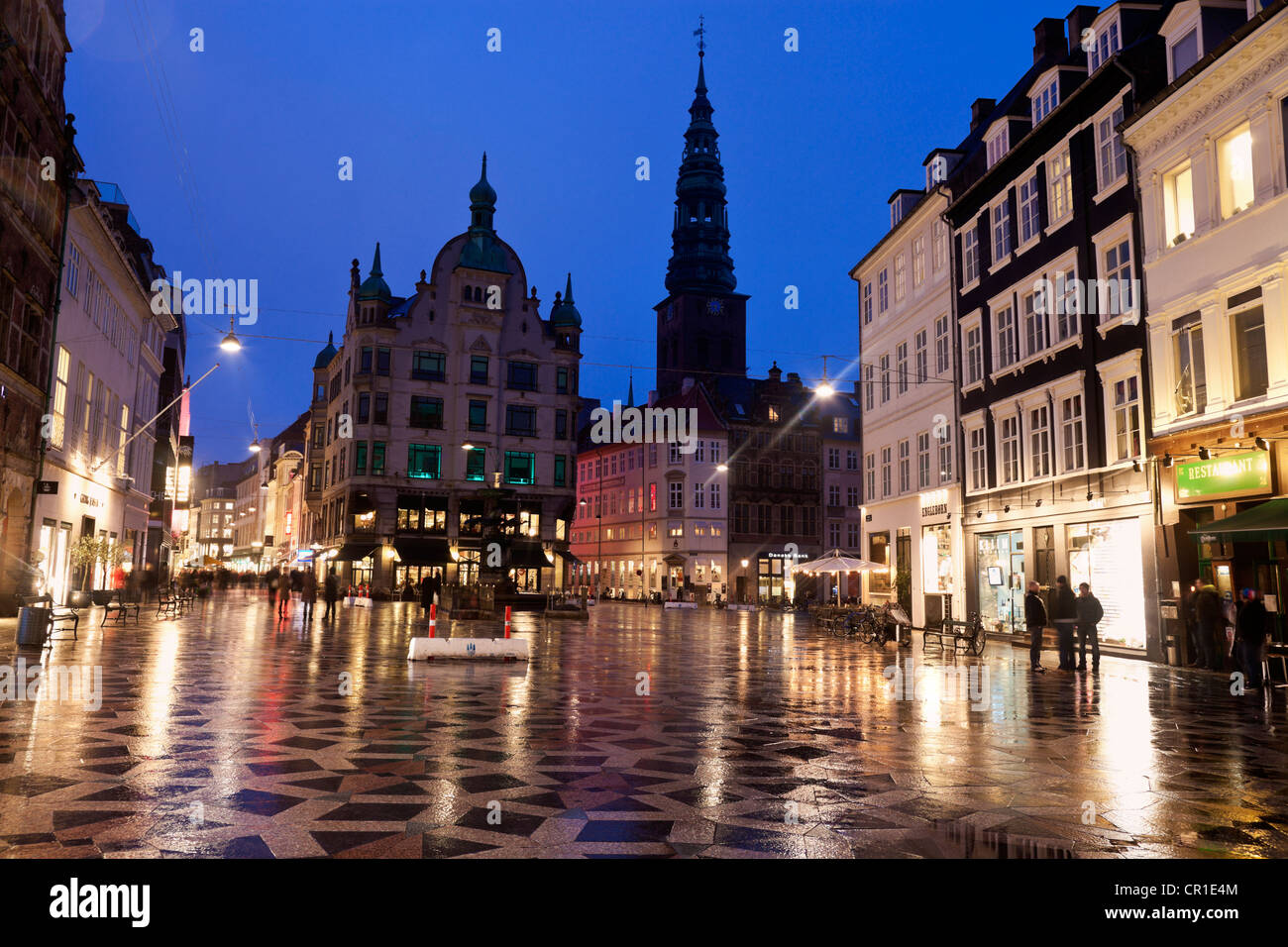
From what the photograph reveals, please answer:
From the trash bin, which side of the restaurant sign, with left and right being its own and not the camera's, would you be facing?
front

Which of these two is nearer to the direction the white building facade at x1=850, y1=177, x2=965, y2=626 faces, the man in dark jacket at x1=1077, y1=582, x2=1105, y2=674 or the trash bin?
the trash bin

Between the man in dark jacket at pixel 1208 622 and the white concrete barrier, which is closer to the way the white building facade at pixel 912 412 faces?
the white concrete barrier

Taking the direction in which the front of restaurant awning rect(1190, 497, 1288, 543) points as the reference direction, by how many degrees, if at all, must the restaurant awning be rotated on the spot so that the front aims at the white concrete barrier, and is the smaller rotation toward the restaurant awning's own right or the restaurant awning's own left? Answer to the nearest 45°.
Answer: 0° — it already faces it

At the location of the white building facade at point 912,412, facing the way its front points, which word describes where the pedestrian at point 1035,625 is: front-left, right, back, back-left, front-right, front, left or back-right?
front-left

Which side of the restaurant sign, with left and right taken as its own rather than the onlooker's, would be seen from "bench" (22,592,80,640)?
front

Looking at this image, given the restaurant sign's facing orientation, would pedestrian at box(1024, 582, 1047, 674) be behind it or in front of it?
in front

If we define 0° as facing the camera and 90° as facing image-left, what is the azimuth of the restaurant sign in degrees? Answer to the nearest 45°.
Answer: approximately 45°

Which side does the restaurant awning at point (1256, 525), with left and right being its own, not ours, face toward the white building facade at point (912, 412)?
right

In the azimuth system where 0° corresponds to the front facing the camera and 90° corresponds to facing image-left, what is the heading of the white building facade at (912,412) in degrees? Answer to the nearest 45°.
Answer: approximately 45°

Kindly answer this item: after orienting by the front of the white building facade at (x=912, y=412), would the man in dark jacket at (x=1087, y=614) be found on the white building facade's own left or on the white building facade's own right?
on the white building facade's own left
